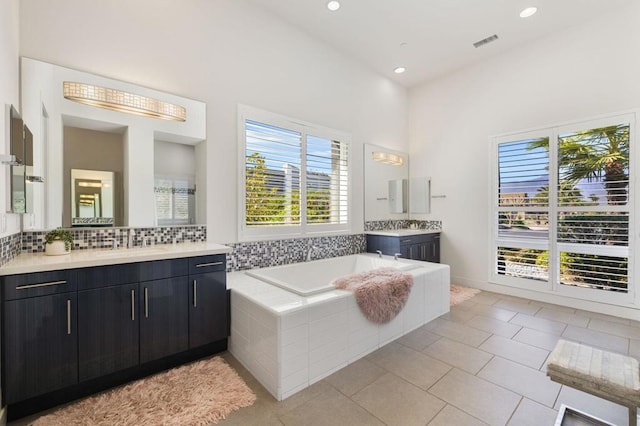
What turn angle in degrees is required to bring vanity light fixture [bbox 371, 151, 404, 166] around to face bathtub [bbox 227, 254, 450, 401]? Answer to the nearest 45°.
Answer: approximately 45° to its right

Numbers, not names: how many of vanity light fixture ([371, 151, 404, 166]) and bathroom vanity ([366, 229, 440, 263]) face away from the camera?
0

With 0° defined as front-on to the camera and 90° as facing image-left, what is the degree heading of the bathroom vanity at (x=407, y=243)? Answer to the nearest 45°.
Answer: approximately 315°

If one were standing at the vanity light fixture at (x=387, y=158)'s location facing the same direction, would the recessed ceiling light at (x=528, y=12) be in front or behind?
in front

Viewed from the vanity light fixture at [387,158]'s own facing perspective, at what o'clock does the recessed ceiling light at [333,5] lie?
The recessed ceiling light is roughly at 2 o'clock from the vanity light fixture.

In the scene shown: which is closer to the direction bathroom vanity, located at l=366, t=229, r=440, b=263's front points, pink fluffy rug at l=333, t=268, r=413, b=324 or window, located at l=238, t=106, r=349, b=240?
the pink fluffy rug

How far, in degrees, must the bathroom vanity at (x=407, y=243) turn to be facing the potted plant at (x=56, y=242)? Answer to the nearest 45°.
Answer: approximately 90° to its right

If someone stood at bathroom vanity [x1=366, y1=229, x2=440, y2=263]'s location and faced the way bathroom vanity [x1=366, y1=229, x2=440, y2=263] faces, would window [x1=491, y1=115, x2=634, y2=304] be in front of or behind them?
in front

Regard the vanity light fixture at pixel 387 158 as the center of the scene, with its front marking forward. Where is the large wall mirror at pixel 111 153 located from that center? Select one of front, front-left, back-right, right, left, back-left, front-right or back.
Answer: right

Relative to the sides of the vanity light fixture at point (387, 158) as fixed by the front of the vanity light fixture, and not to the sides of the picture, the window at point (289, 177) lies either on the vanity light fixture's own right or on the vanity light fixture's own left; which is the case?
on the vanity light fixture's own right
